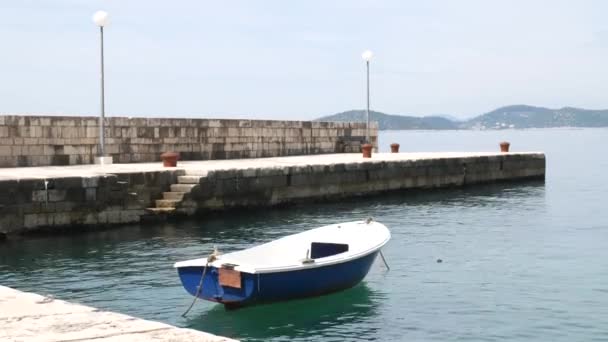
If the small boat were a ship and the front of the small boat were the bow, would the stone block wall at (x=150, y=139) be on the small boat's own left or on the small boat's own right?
on the small boat's own left

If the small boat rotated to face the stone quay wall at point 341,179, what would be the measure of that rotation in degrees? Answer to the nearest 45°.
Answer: approximately 45° to its left

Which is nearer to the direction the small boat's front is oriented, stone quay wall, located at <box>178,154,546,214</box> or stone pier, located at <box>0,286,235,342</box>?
the stone quay wall

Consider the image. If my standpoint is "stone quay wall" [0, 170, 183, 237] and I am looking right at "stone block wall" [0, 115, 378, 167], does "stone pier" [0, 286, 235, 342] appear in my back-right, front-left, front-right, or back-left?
back-right

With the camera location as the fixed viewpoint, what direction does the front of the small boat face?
facing away from the viewer and to the right of the viewer

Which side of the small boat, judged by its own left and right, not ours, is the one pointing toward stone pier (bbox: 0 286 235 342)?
back
